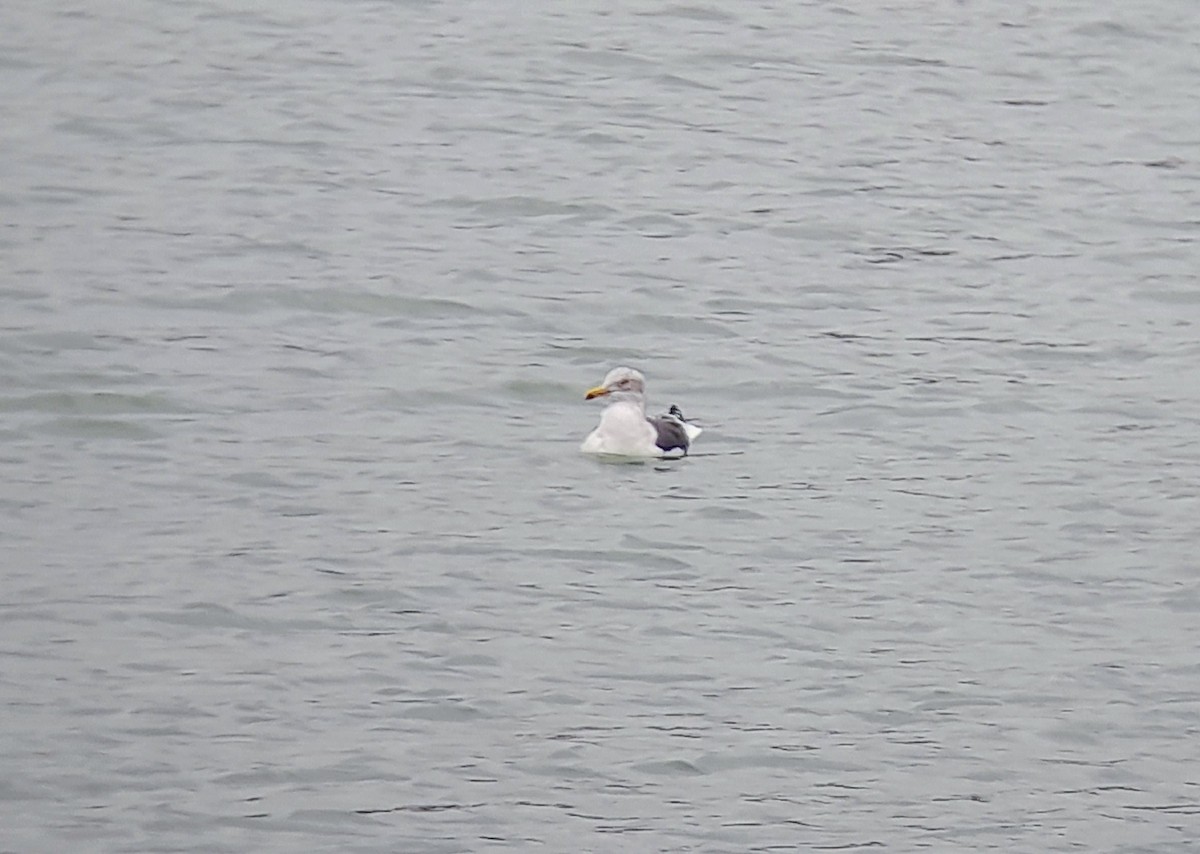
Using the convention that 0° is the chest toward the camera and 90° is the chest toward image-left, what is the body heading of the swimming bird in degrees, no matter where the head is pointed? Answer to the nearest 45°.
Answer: approximately 45°
